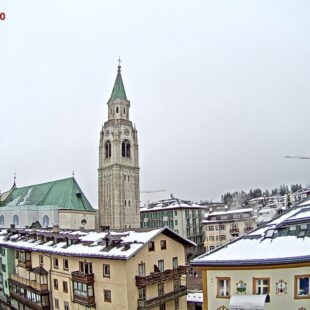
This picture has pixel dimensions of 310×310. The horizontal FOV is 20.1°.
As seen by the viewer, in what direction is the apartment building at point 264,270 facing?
toward the camera

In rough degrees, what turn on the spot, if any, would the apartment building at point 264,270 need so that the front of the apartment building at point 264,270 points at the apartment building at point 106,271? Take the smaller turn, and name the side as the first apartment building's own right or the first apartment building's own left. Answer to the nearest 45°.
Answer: approximately 135° to the first apartment building's own right
